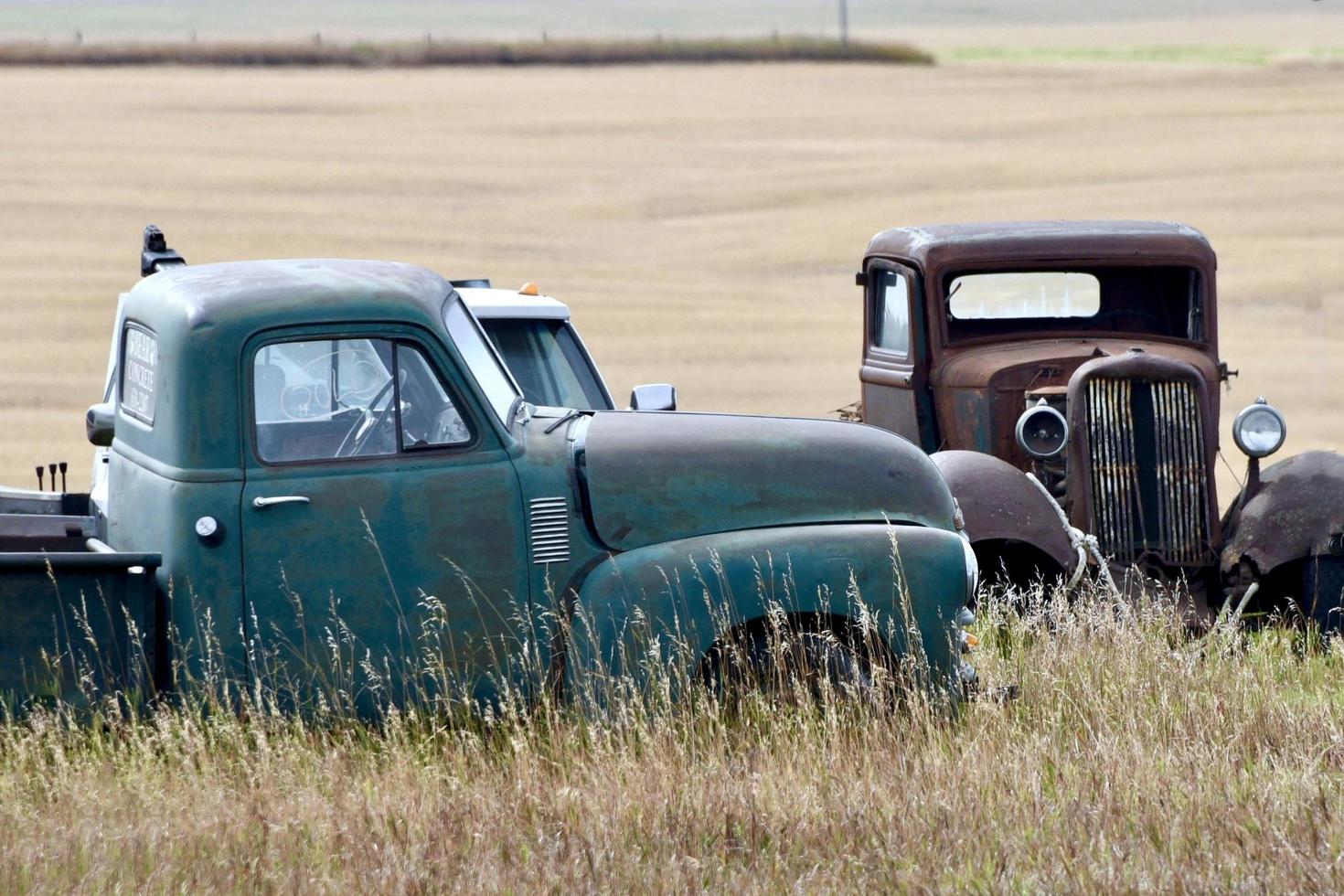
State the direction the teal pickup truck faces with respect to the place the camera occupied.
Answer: facing to the right of the viewer
